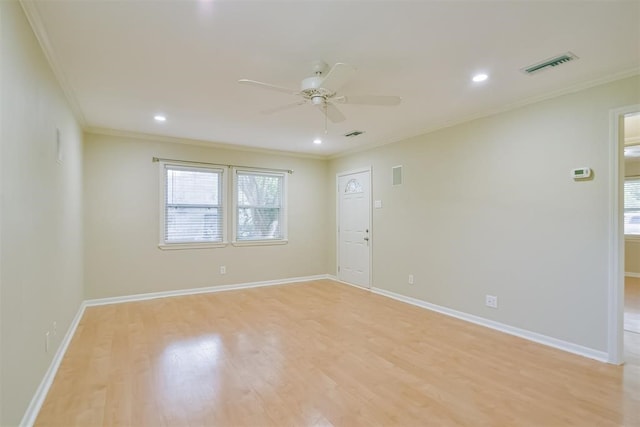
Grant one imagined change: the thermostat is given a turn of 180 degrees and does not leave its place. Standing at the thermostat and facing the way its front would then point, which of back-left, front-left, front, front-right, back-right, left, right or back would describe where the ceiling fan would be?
back-left

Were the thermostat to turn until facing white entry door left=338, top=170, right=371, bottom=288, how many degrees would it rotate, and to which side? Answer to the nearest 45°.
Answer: approximately 90° to its right

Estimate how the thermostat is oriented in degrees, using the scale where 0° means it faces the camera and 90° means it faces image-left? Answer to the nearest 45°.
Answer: approximately 0°

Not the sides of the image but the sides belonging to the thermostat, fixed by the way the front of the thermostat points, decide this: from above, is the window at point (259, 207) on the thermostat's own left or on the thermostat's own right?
on the thermostat's own right

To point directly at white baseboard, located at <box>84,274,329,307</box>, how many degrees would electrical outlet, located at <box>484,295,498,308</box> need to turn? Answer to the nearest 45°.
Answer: approximately 45° to its right

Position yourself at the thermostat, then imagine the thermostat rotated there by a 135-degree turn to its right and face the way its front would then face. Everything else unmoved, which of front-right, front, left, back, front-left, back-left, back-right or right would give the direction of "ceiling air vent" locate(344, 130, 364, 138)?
front-left

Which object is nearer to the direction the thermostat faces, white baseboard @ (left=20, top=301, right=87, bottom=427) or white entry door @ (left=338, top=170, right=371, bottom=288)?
the white baseboard

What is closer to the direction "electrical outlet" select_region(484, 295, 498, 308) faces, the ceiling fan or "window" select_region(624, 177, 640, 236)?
the ceiling fan

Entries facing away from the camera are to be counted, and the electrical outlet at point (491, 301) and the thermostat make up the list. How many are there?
0

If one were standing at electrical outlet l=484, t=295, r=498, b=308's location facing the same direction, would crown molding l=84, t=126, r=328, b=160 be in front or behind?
in front
